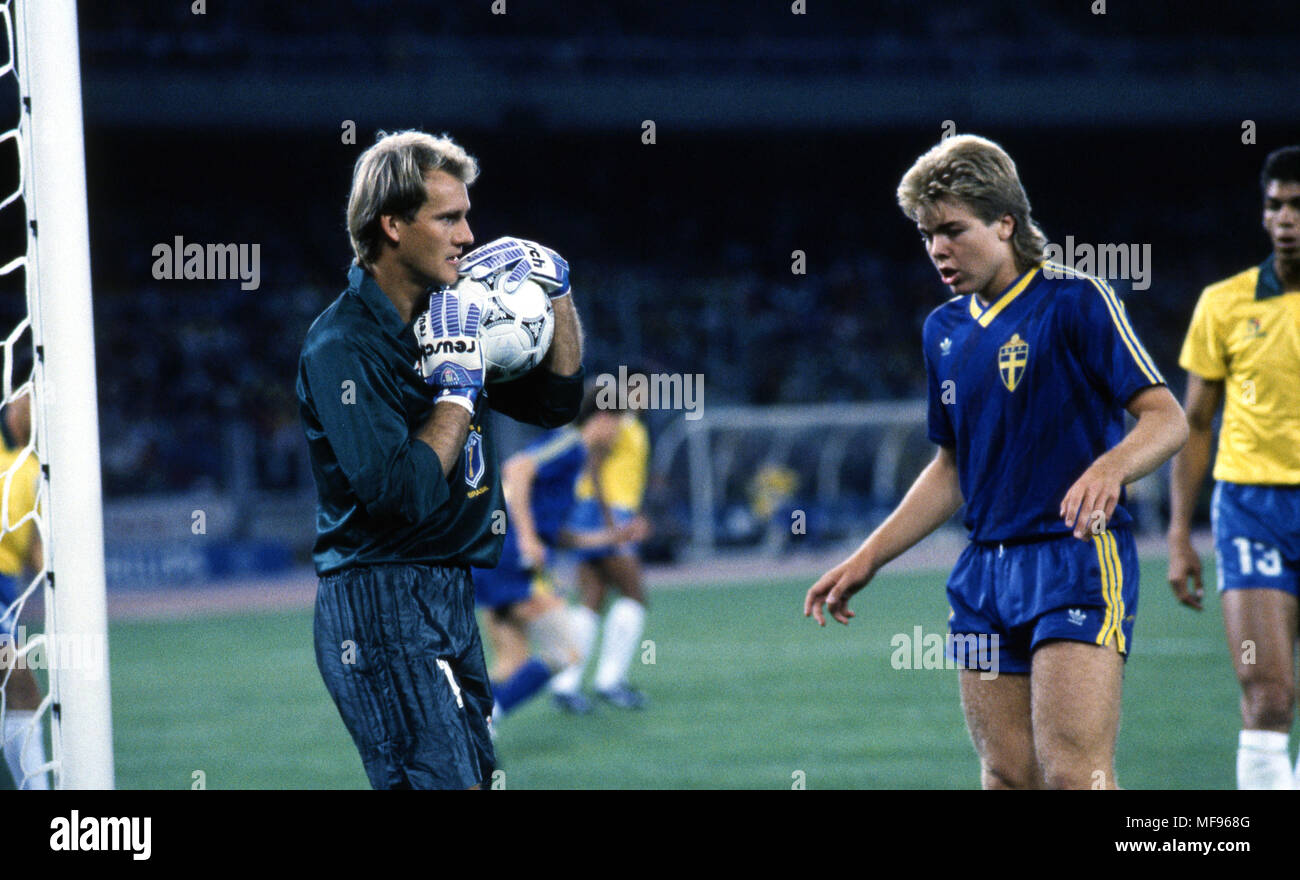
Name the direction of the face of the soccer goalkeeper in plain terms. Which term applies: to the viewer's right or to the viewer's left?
to the viewer's right
